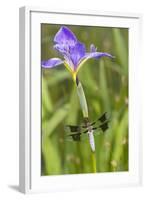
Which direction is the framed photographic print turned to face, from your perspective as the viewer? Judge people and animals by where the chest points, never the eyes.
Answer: facing the viewer and to the right of the viewer
